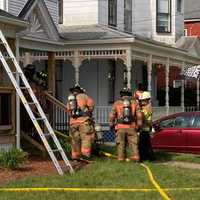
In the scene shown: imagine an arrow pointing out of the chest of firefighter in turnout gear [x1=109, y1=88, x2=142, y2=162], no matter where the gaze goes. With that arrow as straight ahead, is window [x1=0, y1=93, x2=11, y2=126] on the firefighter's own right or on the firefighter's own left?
on the firefighter's own left

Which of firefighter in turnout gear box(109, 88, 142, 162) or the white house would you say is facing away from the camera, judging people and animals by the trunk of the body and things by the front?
the firefighter in turnout gear

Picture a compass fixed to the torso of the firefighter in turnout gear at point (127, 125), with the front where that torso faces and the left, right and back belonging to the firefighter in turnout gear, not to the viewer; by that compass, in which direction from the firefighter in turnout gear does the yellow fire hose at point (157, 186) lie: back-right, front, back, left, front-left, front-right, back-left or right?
back

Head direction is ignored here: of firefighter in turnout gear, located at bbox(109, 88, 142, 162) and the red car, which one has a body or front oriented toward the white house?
the firefighter in turnout gear

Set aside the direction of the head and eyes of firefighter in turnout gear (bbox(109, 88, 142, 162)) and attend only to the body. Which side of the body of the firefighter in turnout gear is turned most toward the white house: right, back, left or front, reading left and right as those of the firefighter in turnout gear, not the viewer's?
front

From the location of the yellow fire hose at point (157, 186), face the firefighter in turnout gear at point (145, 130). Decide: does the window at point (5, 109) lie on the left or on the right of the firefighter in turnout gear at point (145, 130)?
left

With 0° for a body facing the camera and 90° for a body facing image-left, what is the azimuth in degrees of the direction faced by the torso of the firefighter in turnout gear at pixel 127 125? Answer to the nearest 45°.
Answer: approximately 180°
